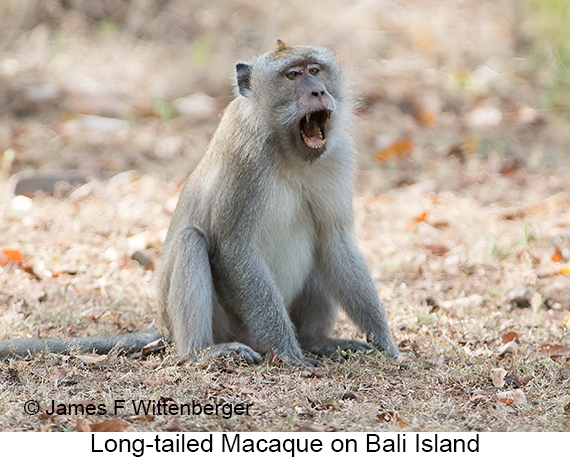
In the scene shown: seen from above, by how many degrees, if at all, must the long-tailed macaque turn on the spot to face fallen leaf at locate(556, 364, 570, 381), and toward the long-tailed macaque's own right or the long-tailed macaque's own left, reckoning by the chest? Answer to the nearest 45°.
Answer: approximately 45° to the long-tailed macaque's own left

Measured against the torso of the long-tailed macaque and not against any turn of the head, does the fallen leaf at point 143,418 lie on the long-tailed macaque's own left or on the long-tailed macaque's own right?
on the long-tailed macaque's own right

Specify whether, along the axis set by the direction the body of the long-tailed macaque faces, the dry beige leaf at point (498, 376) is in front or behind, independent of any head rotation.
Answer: in front

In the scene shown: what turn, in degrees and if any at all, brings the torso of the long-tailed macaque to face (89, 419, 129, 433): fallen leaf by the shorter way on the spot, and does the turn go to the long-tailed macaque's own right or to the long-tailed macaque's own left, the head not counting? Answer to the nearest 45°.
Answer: approximately 90° to the long-tailed macaque's own right

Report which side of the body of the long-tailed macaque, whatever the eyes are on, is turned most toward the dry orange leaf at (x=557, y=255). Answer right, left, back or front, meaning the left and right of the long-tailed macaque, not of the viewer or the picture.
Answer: left

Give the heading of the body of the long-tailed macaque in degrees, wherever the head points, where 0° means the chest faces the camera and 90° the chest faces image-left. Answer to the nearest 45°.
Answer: approximately 315°

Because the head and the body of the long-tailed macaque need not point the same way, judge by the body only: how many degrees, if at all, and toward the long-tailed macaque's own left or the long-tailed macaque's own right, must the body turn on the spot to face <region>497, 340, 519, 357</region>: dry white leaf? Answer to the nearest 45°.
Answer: approximately 45° to the long-tailed macaque's own left

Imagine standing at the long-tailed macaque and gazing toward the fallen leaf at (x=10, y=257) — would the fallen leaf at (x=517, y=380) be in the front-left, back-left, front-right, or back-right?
back-right

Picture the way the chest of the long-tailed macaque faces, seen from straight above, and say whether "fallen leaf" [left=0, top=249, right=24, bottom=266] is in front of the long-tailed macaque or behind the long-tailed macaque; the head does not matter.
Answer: behind

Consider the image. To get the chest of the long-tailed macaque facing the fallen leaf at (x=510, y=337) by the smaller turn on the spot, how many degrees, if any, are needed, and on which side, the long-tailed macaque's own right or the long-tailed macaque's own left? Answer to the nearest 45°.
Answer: approximately 45° to the long-tailed macaque's own left

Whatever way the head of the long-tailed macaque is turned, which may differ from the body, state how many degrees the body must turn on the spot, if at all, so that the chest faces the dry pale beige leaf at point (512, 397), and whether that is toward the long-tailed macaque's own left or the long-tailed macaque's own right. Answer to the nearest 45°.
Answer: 0° — it already faces it
